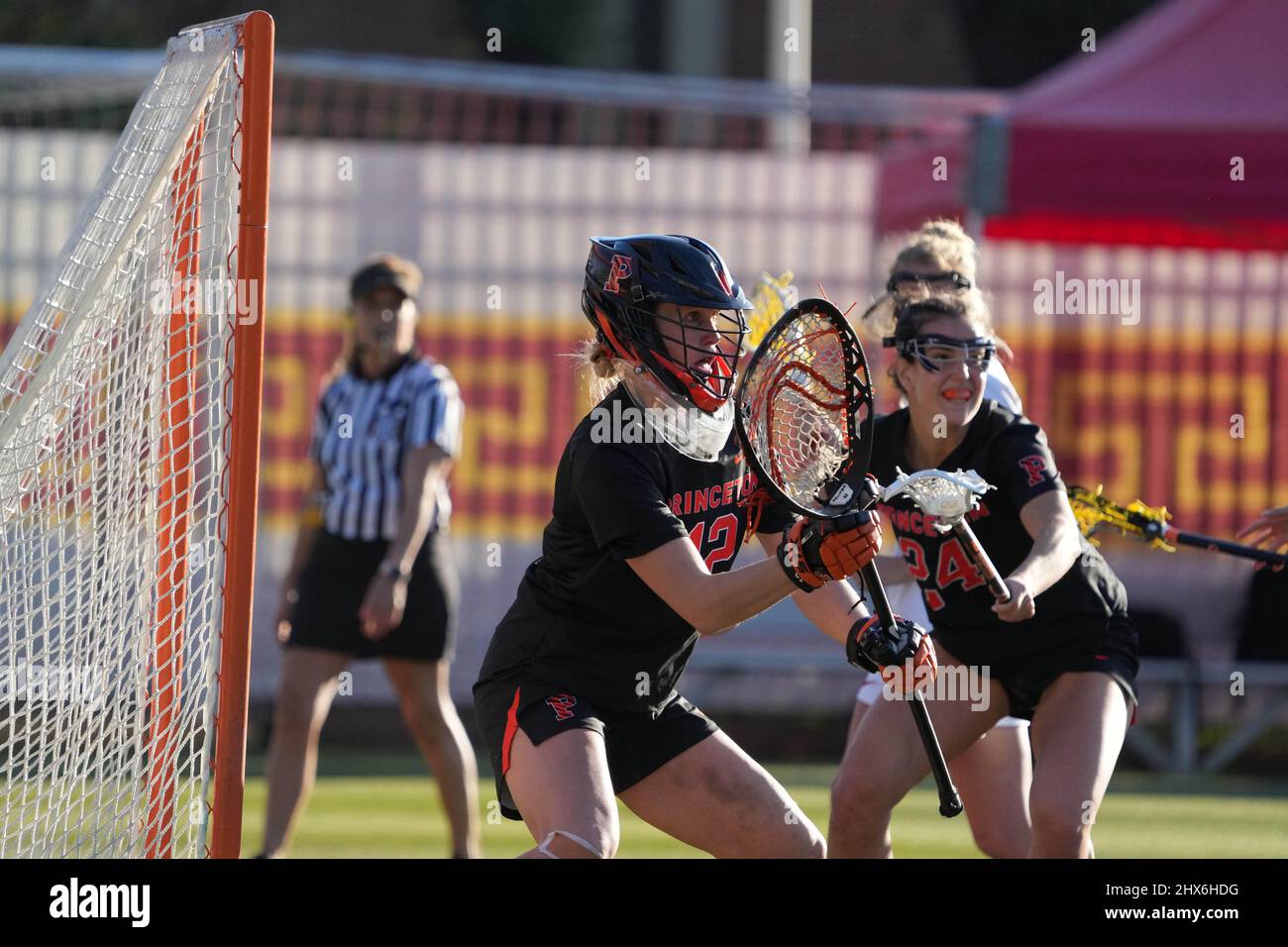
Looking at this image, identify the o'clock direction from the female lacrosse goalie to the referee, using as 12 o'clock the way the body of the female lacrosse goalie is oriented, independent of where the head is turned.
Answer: The referee is roughly at 7 o'clock from the female lacrosse goalie.

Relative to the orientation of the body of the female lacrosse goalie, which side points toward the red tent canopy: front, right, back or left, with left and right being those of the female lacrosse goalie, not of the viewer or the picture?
left

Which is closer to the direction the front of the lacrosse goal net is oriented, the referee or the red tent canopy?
the red tent canopy

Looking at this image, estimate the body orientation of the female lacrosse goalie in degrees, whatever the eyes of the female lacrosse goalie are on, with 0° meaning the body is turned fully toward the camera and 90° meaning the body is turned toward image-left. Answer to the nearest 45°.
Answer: approximately 315°

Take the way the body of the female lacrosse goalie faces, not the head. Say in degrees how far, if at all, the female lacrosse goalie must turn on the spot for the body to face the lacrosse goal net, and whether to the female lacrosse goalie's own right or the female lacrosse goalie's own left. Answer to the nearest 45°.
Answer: approximately 135° to the female lacrosse goalie's own right

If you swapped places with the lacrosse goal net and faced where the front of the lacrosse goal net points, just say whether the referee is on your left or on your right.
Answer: on your left

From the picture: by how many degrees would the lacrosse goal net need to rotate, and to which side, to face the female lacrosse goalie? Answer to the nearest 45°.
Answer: approximately 45° to its right

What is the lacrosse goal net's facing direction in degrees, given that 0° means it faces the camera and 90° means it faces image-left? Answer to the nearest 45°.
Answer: approximately 270°
